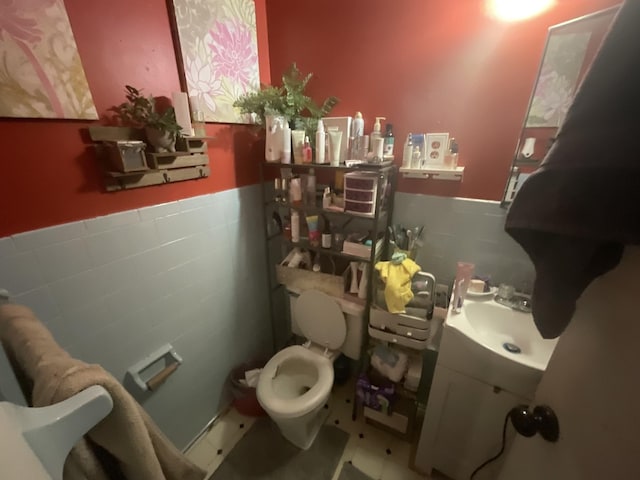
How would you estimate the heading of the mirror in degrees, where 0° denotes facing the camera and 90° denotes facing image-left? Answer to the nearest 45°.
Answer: approximately 45°

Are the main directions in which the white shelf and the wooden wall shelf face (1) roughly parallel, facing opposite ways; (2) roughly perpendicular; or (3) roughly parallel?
roughly perpendicular

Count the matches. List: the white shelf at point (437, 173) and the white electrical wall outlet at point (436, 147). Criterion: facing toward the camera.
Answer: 2

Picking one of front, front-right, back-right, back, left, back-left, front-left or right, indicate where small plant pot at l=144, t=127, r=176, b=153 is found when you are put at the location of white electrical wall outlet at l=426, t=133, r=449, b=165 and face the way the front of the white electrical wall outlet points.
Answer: front-right

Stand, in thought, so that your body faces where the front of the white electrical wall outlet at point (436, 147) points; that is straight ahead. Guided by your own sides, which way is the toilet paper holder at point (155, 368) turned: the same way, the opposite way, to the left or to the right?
to the left

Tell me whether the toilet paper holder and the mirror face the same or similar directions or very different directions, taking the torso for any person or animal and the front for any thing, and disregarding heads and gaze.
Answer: very different directions

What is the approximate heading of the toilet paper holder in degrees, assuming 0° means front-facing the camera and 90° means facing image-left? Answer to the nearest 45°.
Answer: approximately 315°

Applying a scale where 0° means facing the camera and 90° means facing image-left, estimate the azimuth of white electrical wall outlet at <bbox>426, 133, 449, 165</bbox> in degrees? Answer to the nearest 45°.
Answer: approximately 0°

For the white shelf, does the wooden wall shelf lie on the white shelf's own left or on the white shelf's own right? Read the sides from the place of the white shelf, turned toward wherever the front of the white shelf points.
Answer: on the white shelf's own right

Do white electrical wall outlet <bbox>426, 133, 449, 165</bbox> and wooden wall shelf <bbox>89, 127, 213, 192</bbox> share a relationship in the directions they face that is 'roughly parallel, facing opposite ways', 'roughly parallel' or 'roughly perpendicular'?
roughly perpendicular
